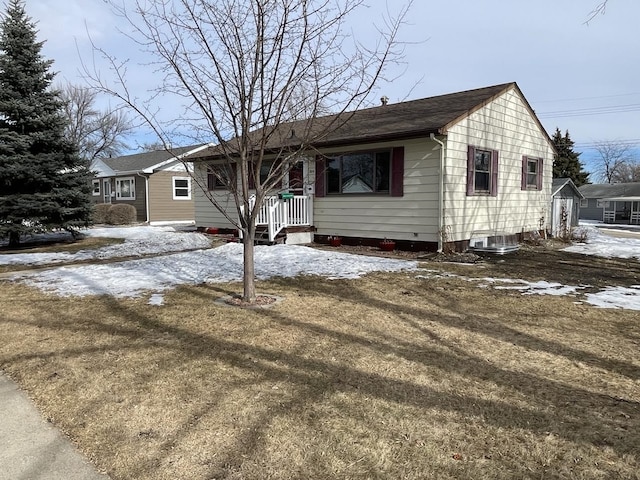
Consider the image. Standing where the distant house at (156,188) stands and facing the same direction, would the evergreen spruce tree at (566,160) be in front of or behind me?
behind

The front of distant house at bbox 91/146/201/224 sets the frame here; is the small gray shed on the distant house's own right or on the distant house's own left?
on the distant house's own left

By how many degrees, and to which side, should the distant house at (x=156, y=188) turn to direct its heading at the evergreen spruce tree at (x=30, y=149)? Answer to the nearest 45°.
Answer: approximately 45° to its left

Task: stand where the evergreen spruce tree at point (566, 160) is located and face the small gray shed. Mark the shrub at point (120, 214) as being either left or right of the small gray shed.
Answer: right

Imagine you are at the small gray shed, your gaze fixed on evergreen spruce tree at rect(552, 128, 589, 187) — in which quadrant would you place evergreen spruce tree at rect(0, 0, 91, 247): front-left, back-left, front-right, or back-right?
back-left

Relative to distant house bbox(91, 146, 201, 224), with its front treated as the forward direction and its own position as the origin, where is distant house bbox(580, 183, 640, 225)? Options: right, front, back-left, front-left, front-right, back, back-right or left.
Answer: back-left

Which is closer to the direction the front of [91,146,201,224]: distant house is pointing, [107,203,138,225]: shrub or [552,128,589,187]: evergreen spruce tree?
the shrub

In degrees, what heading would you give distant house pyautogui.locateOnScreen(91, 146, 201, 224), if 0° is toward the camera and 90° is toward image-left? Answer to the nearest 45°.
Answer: approximately 45°
